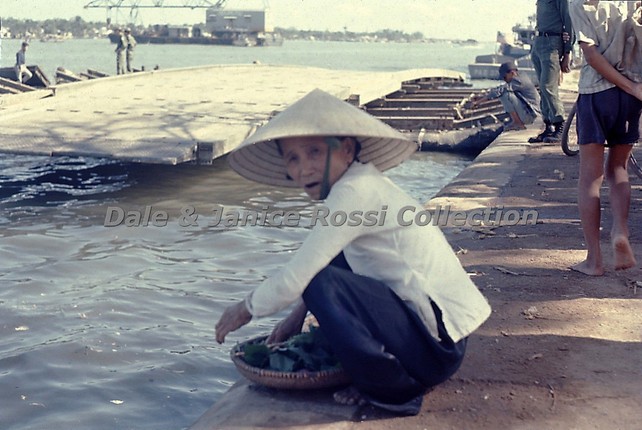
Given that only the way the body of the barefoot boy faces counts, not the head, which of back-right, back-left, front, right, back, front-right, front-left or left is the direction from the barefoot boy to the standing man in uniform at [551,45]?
front-right

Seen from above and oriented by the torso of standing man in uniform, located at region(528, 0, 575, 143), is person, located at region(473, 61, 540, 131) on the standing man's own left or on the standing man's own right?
on the standing man's own right

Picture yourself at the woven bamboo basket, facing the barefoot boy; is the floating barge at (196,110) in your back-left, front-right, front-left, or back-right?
front-left

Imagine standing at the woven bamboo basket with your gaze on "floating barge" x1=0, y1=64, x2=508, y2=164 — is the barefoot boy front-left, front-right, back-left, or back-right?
front-right

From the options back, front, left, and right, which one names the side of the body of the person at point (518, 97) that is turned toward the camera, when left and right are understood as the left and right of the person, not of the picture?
left

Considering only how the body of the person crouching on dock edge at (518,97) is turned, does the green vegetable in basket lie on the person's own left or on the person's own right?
on the person's own left

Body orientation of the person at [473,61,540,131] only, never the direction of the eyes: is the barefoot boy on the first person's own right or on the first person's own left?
on the first person's own left

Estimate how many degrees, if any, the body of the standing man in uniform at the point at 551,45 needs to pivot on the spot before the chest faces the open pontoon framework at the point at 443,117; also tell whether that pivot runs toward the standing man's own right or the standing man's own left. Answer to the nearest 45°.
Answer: approximately 90° to the standing man's own right

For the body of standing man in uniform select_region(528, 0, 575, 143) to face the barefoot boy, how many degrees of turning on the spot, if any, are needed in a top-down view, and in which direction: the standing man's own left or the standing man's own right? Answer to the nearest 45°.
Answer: approximately 90° to the standing man's own left

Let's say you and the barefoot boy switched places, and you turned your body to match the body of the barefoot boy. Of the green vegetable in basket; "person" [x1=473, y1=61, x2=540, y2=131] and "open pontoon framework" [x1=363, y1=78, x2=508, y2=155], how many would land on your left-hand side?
1

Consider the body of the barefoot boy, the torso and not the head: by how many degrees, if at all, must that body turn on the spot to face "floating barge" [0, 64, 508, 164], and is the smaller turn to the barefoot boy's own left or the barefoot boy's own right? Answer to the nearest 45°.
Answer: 0° — they already face it

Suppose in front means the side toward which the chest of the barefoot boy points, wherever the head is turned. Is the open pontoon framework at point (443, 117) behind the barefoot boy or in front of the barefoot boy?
in front

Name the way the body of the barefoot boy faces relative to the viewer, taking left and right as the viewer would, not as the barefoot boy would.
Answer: facing away from the viewer and to the left of the viewer
